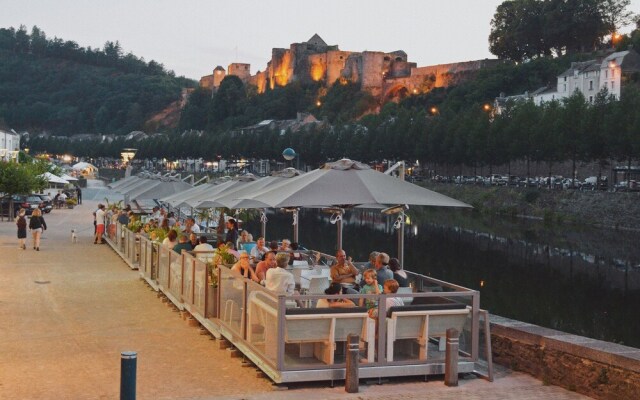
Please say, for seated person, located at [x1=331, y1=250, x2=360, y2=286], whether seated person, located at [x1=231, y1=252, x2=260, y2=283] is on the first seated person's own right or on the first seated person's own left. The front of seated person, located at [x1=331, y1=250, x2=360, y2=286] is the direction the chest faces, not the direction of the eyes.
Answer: on the first seated person's own right

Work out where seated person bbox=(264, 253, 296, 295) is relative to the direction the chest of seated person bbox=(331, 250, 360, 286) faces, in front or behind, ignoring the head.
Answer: in front

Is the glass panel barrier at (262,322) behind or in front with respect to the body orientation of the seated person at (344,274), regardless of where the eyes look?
in front
